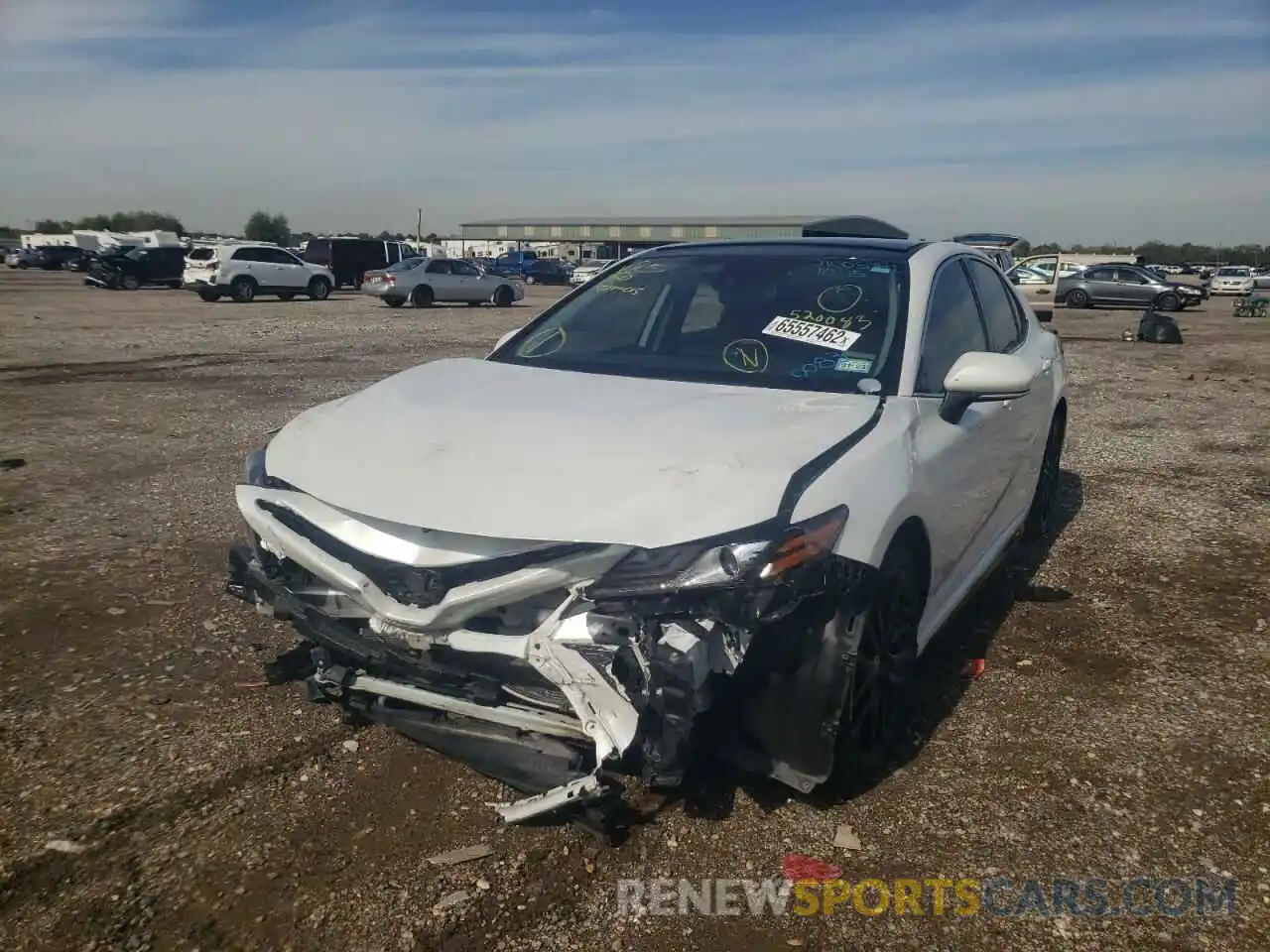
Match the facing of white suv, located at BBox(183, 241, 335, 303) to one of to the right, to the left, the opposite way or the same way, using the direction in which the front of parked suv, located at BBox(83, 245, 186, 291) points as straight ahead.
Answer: the opposite way

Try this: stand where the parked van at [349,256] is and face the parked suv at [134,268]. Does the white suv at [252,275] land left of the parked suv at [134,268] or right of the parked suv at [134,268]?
left

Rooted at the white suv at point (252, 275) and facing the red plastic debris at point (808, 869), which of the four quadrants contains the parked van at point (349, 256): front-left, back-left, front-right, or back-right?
back-left

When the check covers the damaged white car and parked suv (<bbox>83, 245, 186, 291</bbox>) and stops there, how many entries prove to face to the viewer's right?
0

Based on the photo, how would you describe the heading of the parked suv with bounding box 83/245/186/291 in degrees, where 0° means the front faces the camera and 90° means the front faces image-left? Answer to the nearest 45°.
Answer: approximately 45°

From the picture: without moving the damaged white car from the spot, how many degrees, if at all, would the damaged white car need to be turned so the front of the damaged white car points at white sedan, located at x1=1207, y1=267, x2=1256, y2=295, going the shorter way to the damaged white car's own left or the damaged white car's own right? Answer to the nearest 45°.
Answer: approximately 180°

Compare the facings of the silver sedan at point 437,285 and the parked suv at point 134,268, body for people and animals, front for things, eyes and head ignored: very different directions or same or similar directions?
very different directions

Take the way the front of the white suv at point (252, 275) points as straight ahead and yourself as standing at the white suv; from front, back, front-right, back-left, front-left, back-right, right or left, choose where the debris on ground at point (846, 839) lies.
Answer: back-right
